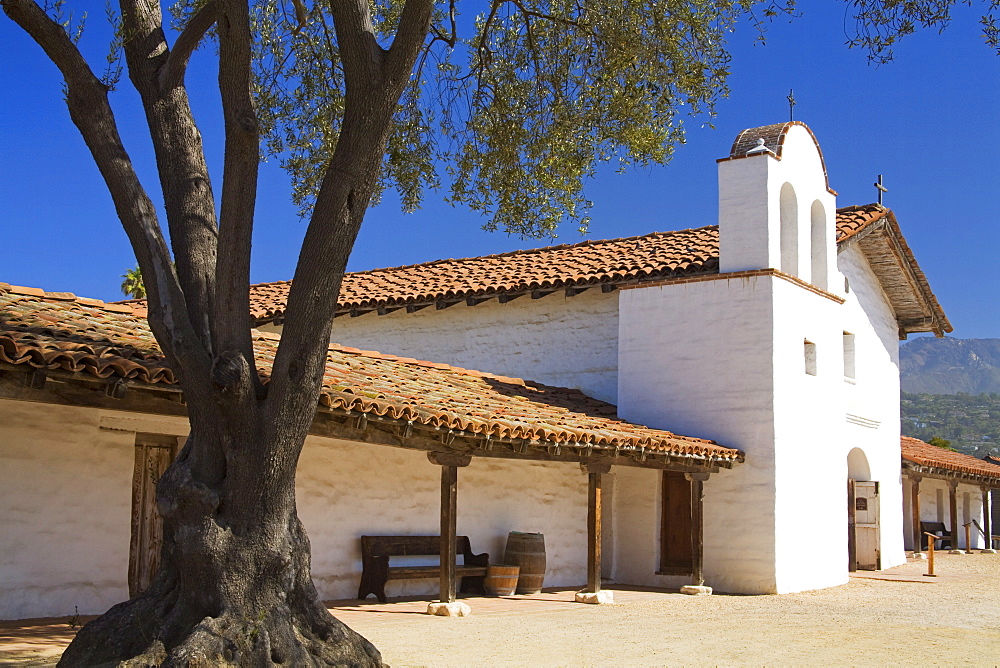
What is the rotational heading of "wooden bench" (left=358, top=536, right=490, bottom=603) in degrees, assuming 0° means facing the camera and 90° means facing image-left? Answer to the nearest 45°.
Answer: approximately 315°

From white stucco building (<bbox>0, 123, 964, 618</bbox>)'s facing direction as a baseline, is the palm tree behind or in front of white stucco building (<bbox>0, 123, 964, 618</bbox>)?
behind

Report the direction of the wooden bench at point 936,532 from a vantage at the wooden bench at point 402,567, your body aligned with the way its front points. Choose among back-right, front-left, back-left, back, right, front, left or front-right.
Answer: left

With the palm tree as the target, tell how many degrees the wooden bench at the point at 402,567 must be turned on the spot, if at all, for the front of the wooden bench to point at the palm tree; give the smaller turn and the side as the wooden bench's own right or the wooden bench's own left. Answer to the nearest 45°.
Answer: approximately 180°

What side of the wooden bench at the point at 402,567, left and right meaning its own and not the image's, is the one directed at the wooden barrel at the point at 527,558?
left

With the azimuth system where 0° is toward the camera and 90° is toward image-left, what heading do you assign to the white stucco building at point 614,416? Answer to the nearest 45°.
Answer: approximately 315°

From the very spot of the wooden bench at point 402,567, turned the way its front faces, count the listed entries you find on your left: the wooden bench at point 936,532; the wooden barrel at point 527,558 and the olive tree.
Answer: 2

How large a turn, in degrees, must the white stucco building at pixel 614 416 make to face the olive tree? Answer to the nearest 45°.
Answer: approximately 90° to its right

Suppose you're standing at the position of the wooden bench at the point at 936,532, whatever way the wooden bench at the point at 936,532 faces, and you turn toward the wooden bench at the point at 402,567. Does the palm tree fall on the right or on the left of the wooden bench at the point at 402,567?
right

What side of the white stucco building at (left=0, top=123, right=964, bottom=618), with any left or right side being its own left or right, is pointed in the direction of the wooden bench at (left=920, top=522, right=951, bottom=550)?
left
